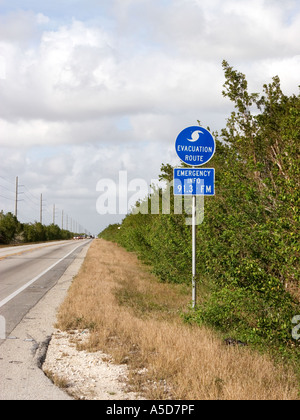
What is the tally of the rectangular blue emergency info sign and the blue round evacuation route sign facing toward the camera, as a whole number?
2
